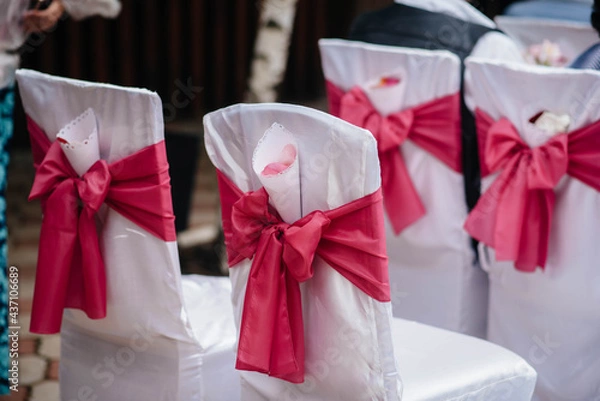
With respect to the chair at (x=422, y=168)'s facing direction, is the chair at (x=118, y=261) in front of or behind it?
behind

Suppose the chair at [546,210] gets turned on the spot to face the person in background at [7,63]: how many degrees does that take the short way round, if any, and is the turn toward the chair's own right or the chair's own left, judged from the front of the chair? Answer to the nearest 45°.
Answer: approximately 135° to the chair's own left

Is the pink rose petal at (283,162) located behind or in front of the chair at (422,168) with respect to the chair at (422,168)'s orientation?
behind

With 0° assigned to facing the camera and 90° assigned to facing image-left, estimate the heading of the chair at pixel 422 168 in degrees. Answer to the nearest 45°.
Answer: approximately 225°

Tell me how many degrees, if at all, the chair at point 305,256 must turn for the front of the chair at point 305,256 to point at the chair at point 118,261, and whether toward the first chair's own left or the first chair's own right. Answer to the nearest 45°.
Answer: approximately 90° to the first chair's own left

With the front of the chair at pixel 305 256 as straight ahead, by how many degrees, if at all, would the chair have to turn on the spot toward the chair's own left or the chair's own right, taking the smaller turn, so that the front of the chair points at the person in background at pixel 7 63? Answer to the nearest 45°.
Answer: approximately 90° to the chair's own left

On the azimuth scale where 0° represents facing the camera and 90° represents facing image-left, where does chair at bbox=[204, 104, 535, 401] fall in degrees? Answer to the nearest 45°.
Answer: approximately 225°

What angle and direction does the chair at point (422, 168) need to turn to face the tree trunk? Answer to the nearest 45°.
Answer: approximately 90° to its left
